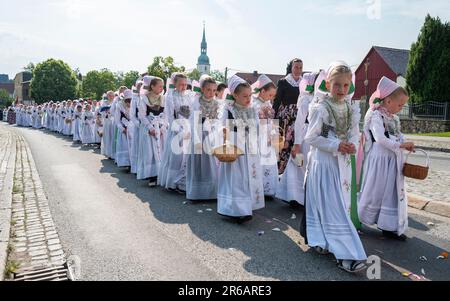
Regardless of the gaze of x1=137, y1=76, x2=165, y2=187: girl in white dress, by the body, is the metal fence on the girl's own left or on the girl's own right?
on the girl's own left

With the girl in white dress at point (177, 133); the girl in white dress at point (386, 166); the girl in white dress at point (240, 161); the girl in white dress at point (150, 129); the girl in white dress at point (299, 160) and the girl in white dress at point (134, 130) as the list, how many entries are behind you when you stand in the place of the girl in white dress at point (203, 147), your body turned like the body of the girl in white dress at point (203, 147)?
3

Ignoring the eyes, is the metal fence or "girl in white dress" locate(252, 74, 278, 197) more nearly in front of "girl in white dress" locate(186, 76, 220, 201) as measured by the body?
the girl in white dress

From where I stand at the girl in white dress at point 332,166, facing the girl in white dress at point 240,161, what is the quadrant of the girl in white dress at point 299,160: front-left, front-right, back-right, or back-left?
front-right

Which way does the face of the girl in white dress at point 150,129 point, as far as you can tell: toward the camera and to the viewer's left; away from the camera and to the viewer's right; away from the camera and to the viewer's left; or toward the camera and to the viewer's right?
toward the camera and to the viewer's right

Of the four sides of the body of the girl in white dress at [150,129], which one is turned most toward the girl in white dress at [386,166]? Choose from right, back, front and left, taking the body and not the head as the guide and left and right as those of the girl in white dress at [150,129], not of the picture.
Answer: front

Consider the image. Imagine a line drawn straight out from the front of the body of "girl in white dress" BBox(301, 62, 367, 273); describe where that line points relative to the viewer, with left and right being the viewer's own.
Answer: facing the viewer and to the right of the viewer

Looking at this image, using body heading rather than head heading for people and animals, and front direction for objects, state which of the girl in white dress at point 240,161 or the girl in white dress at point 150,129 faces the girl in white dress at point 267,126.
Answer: the girl in white dress at point 150,129

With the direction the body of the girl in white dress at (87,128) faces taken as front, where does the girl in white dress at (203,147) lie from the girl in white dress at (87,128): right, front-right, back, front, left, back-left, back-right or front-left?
front-right

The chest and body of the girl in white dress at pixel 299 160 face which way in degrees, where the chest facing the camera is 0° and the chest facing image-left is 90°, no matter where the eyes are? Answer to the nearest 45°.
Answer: approximately 315°

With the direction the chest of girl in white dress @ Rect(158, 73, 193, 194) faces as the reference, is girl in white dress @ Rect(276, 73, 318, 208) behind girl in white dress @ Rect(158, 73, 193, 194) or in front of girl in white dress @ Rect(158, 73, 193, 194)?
in front

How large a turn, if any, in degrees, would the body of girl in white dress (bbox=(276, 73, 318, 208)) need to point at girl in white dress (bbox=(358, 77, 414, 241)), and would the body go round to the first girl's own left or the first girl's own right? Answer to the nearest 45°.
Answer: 0° — they already face them

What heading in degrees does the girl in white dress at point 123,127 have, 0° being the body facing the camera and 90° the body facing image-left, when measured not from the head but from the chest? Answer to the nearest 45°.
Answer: approximately 315°
